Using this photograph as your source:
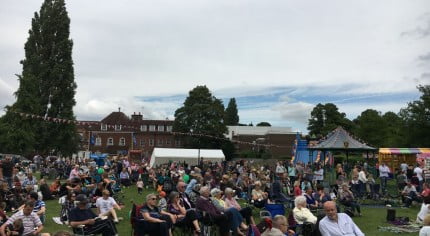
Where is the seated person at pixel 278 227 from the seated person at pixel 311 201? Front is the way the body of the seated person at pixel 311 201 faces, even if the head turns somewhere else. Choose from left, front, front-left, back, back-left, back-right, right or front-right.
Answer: front-right

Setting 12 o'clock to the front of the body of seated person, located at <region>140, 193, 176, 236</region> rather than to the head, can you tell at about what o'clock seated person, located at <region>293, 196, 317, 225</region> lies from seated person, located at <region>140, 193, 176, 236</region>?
seated person, located at <region>293, 196, 317, 225</region> is roughly at 10 o'clock from seated person, located at <region>140, 193, 176, 236</region>.

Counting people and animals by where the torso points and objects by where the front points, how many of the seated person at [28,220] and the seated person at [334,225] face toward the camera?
2

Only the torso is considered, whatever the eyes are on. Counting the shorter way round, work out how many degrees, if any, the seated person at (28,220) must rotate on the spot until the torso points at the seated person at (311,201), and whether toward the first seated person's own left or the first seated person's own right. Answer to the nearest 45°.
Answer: approximately 90° to the first seated person's own left

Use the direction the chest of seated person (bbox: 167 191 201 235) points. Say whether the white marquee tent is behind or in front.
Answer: behind

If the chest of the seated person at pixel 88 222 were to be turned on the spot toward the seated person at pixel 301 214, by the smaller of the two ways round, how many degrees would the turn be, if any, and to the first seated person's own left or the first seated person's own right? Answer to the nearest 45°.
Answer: approximately 45° to the first seated person's own left

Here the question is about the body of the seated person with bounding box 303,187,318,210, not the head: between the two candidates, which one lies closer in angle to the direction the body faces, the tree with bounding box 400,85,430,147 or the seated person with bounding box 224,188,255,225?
the seated person

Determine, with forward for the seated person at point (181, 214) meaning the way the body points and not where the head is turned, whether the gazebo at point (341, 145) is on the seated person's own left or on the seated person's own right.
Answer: on the seated person's own left

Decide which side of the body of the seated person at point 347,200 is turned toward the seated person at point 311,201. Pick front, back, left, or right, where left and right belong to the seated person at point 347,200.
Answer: right

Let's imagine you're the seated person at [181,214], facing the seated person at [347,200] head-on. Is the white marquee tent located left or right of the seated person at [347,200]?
left

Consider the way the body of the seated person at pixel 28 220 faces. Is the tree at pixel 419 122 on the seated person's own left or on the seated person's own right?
on the seated person's own left
